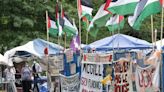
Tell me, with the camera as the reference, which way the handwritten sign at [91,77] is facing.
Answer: facing the viewer

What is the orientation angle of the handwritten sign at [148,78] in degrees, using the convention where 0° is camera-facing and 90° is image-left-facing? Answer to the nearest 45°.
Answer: approximately 0°

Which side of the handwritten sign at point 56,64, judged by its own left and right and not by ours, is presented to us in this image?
front

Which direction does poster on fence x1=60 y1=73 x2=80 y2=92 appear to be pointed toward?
toward the camera
